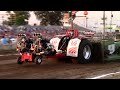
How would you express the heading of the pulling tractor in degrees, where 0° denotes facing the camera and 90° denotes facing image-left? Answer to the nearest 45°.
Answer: approximately 45°
